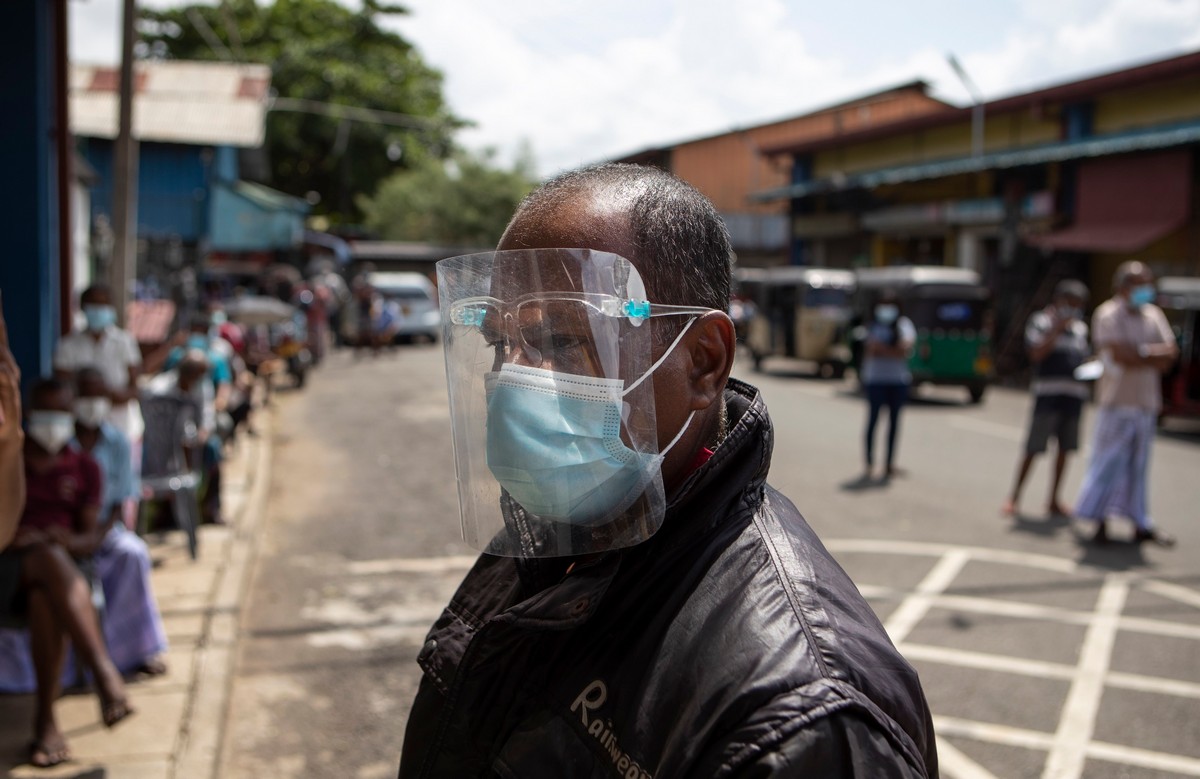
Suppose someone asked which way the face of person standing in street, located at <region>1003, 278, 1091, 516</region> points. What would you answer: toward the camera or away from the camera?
toward the camera

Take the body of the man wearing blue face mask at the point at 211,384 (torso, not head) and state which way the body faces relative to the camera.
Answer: toward the camera

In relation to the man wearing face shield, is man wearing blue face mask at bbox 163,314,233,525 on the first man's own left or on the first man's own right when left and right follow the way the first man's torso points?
on the first man's own right

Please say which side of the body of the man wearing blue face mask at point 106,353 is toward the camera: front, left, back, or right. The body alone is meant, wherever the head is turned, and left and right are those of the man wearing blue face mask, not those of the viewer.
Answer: front

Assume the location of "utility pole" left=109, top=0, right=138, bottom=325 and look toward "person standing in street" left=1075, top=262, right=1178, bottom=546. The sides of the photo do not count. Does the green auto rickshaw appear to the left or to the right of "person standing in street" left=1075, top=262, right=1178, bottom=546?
left

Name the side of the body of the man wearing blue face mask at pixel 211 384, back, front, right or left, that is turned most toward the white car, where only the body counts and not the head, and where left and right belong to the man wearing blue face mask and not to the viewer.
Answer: back

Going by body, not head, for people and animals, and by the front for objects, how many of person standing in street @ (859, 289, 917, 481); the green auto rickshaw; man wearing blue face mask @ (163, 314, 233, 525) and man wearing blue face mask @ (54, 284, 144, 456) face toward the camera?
3

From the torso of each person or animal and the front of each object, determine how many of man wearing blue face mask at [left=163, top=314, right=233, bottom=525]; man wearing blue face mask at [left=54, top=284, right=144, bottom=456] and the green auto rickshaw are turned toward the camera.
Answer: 2

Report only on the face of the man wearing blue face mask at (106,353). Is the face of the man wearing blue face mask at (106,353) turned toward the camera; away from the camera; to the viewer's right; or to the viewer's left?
toward the camera

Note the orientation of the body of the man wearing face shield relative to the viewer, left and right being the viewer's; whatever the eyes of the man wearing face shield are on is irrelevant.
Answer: facing the viewer and to the left of the viewer

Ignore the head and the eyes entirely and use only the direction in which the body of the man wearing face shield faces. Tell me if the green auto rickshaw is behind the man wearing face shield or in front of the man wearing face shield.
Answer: behind

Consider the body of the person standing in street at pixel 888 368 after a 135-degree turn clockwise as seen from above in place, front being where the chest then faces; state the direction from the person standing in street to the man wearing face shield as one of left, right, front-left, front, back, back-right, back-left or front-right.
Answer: back-left

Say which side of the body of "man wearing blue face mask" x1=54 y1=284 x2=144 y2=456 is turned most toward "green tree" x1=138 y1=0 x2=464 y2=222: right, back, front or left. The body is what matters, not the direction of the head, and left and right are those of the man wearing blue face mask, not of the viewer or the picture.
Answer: back

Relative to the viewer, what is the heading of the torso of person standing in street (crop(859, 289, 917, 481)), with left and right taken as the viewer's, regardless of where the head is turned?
facing the viewer

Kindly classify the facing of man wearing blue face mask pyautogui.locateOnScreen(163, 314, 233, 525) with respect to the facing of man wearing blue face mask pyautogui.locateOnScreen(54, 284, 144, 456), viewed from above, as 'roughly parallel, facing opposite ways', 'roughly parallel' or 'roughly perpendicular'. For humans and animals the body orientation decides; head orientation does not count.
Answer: roughly parallel

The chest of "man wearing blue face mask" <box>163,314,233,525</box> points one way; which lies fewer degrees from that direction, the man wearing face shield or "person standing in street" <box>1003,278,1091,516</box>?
the man wearing face shield
